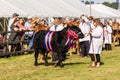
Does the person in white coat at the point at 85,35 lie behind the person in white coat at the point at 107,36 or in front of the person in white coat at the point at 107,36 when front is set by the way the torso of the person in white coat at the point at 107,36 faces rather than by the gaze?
in front

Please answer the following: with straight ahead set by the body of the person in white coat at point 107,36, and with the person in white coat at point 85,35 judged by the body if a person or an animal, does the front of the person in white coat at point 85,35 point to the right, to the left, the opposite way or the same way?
the same way

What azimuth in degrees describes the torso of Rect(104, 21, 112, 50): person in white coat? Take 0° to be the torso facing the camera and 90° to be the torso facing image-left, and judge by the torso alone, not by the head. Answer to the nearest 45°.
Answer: approximately 45°

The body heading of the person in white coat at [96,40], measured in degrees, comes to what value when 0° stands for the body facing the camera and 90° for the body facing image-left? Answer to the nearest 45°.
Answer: approximately 45°

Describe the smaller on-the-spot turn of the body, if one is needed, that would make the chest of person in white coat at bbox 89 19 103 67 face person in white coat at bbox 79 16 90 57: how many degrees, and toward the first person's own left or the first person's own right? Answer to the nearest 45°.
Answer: approximately 135° to the first person's own right

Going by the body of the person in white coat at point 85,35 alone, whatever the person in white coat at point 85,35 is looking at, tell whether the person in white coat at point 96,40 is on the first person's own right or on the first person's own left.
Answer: on the first person's own left

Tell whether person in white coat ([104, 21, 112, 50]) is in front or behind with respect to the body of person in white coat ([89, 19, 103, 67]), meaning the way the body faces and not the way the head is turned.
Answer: behind

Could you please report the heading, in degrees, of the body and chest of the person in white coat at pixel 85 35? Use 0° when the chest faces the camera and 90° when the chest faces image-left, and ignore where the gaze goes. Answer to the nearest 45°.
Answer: approximately 45°

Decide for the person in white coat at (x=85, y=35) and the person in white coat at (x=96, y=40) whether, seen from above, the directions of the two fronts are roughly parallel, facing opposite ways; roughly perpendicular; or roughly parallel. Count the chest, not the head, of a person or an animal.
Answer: roughly parallel

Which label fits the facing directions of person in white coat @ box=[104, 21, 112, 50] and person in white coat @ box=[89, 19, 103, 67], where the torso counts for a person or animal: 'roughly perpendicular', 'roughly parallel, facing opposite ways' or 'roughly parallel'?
roughly parallel

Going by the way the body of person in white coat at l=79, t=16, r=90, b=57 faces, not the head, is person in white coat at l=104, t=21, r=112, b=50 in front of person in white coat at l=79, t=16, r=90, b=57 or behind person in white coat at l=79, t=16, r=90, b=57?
behind
